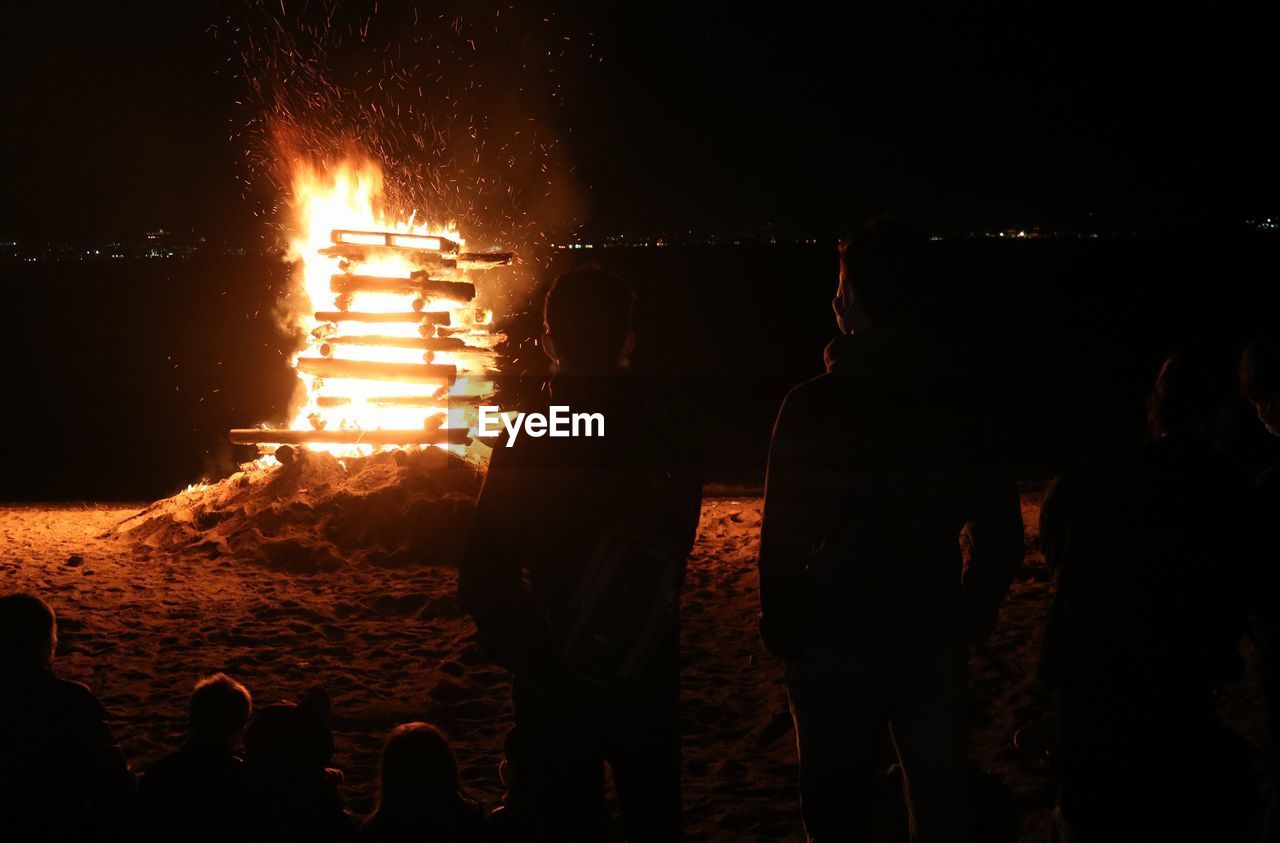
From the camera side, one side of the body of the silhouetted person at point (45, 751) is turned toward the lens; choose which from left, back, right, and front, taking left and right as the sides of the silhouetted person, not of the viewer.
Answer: back

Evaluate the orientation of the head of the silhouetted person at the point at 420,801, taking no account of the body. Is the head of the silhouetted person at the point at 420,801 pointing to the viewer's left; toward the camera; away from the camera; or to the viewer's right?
away from the camera

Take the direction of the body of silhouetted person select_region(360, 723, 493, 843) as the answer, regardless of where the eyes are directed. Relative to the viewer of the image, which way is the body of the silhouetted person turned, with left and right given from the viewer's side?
facing away from the viewer

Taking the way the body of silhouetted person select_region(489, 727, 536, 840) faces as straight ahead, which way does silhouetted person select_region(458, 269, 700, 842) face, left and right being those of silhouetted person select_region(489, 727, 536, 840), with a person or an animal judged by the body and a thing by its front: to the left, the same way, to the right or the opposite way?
the same way

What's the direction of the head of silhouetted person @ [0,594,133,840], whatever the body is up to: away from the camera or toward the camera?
away from the camera

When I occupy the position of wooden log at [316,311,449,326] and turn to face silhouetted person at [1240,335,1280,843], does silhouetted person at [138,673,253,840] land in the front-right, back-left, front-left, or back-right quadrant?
front-right

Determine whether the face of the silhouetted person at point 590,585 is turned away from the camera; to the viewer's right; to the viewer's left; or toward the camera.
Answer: away from the camera

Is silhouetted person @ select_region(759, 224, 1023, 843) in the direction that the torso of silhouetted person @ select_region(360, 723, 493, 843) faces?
no

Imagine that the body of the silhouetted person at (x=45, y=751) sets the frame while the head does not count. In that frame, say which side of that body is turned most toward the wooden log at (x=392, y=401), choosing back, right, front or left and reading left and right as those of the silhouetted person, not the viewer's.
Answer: front

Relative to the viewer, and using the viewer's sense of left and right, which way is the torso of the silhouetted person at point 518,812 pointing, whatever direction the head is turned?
facing away from the viewer

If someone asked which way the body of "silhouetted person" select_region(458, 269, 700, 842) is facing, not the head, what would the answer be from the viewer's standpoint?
away from the camera

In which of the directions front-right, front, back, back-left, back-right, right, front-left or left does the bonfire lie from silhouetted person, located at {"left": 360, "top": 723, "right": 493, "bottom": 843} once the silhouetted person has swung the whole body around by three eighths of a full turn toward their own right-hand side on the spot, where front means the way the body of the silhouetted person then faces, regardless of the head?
back-left

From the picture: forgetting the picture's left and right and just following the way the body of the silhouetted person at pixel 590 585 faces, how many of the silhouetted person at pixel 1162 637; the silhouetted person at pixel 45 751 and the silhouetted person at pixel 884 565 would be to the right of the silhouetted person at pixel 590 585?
2

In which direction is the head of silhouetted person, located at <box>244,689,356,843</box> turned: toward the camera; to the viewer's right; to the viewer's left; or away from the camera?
away from the camera

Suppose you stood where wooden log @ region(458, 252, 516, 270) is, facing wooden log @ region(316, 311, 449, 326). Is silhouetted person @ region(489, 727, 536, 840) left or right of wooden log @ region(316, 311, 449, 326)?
left

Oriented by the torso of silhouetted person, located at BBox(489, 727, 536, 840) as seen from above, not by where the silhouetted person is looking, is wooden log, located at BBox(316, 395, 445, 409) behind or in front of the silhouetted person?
in front
